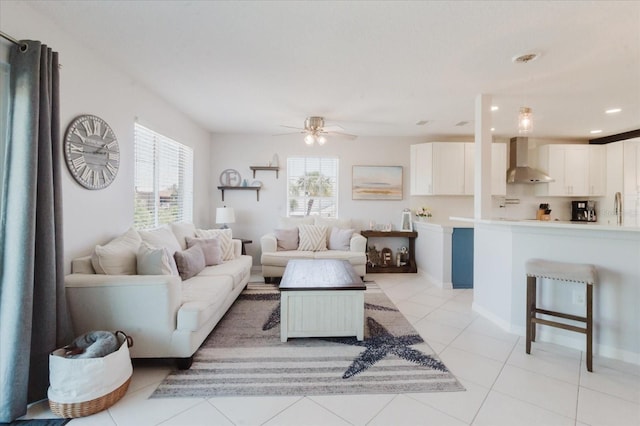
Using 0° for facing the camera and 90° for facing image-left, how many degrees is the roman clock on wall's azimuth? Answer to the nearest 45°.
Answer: approximately 315°

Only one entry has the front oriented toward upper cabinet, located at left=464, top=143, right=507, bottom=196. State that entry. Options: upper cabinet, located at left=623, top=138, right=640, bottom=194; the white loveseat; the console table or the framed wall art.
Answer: upper cabinet, located at left=623, top=138, right=640, bottom=194

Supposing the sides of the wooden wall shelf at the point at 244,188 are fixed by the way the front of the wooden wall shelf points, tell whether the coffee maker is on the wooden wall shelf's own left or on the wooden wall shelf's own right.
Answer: on the wooden wall shelf's own left

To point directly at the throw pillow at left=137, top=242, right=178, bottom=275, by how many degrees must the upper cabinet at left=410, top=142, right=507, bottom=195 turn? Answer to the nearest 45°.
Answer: approximately 45° to its right

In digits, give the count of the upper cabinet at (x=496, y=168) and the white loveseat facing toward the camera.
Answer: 2

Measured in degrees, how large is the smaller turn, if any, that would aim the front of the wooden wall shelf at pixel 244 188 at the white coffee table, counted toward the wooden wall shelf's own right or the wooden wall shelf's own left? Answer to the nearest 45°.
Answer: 0° — it already faces it

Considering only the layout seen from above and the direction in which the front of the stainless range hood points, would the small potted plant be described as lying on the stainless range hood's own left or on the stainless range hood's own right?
on the stainless range hood's own right

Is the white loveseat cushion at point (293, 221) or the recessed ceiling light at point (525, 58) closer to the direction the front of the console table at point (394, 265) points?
the recessed ceiling light

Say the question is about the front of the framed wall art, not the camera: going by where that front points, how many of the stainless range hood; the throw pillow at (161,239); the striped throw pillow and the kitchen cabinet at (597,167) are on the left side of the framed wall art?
2

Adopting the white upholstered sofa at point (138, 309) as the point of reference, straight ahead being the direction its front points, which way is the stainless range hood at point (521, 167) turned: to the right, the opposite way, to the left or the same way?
to the right

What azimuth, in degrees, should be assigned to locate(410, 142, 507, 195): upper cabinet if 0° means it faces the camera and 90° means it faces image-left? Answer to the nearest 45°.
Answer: approximately 0°

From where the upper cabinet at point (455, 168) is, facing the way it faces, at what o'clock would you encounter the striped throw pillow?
The striped throw pillow is roughly at 2 o'clock from the upper cabinet.
